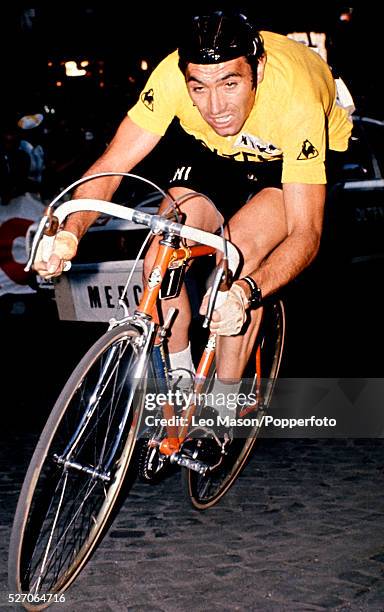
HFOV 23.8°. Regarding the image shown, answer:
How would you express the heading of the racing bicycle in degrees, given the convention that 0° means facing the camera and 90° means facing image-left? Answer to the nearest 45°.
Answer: approximately 45°

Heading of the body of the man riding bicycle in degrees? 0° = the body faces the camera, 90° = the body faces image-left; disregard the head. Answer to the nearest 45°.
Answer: approximately 45°
